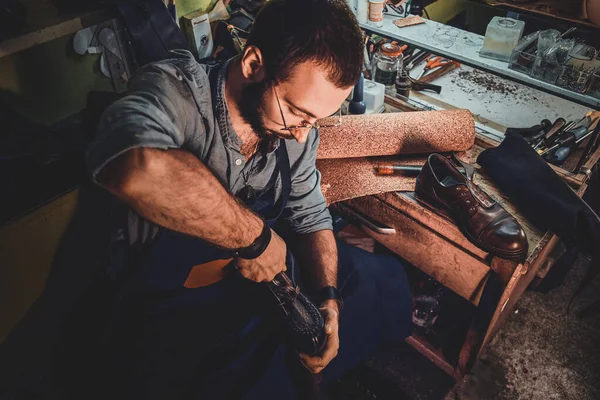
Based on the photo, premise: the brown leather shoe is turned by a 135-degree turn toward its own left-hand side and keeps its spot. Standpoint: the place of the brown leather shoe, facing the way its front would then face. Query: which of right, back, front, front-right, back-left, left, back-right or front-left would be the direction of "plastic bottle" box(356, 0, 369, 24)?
front-left

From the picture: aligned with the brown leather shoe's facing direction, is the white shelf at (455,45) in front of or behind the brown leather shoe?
behind

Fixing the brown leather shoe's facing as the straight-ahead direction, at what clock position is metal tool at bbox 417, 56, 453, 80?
The metal tool is roughly at 7 o'clock from the brown leather shoe.

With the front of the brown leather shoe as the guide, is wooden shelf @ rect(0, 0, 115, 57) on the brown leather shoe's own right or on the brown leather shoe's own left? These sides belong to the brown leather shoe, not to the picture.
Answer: on the brown leather shoe's own right

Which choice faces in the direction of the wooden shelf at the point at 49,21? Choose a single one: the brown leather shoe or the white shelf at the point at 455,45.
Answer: the white shelf at the point at 455,45

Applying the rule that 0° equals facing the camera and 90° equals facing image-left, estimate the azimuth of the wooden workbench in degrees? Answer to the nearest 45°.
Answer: approximately 45°

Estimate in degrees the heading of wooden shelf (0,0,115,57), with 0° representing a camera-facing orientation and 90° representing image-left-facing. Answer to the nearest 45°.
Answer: approximately 315°

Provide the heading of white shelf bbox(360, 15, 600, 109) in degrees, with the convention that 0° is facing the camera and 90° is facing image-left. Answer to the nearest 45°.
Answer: approximately 45°

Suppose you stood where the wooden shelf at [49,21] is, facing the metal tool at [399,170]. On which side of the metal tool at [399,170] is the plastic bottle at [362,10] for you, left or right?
left
